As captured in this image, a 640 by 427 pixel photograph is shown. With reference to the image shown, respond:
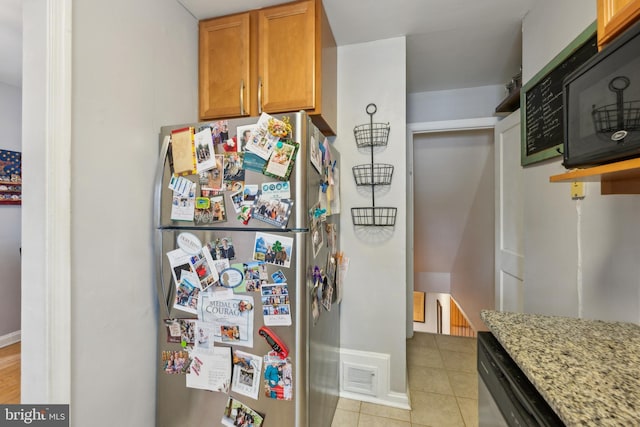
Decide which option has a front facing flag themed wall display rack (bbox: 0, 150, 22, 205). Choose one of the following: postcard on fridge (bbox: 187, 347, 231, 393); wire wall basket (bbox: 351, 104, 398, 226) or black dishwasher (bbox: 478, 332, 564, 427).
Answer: the black dishwasher

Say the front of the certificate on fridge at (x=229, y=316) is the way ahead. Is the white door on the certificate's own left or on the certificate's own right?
on the certificate's own left

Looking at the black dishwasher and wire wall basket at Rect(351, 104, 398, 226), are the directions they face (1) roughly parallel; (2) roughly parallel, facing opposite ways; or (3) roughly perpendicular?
roughly perpendicular

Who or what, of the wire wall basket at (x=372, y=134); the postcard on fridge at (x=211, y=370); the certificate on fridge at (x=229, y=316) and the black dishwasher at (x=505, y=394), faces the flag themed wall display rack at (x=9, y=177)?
the black dishwasher

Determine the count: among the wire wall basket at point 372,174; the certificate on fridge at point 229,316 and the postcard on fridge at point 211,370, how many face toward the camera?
3

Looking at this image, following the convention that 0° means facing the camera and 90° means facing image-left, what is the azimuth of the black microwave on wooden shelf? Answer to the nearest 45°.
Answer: approximately 45°

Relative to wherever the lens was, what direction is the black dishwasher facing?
facing to the left of the viewer

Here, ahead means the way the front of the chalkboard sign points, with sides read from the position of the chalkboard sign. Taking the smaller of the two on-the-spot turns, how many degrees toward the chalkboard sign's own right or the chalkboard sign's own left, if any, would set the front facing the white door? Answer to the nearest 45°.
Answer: approximately 135° to the chalkboard sign's own right

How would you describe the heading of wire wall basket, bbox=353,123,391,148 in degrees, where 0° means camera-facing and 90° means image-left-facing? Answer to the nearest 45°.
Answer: approximately 0°

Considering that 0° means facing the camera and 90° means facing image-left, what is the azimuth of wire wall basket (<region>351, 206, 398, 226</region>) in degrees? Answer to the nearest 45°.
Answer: approximately 0°
